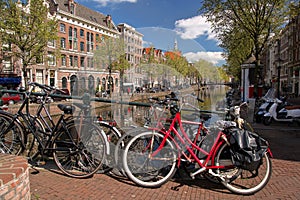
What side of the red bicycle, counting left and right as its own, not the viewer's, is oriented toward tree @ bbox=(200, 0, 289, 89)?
right

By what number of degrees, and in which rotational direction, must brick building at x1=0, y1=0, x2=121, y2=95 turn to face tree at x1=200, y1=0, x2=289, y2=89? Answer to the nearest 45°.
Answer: approximately 45° to its right

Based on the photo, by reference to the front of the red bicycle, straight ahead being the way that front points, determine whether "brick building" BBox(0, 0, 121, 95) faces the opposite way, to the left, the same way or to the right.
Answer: the opposite way

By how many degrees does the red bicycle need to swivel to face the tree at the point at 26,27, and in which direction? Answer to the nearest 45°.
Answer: approximately 45° to its right

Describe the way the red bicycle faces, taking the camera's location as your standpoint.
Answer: facing to the left of the viewer

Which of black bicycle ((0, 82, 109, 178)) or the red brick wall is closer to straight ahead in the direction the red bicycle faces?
the black bicycle

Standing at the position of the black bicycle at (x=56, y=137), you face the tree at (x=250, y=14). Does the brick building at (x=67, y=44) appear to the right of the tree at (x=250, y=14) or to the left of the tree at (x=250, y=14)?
left

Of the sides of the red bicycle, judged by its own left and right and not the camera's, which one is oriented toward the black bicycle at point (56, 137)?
front

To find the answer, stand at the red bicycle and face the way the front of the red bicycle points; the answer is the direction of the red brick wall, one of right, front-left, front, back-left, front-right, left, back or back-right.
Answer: front-left

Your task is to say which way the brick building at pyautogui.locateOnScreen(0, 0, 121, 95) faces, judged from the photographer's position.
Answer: facing the viewer and to the right of the viewer

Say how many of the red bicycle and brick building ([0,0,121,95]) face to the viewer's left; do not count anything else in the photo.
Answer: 1

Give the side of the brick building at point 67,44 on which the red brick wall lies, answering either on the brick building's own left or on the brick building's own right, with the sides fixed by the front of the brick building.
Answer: on the brick building's own right

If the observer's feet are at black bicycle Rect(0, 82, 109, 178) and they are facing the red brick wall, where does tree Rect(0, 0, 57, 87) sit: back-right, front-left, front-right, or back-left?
back-right
